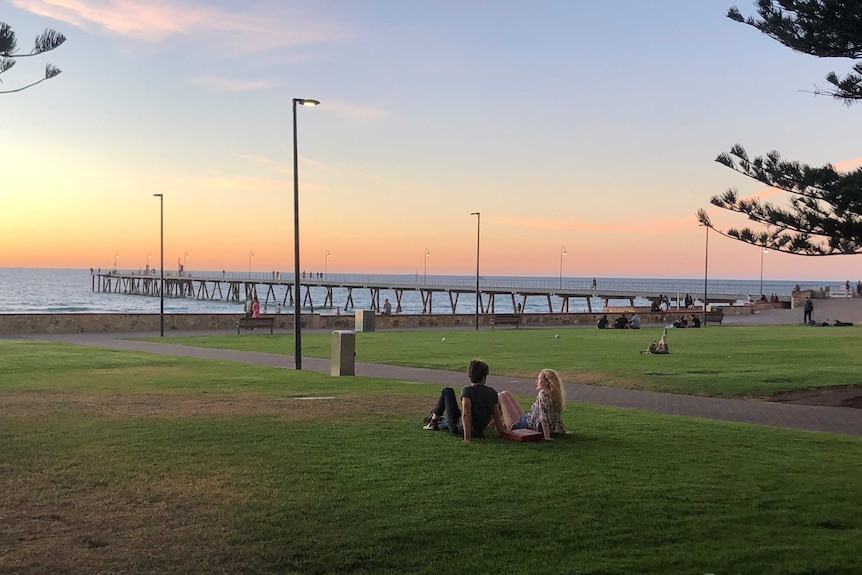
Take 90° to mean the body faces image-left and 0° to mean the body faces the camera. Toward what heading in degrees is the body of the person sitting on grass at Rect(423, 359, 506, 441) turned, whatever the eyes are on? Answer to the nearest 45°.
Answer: approximately 135°

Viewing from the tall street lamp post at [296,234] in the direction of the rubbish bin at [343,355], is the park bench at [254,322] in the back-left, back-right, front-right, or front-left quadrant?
back-left

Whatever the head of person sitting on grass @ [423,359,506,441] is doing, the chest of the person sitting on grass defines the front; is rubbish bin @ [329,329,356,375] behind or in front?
in front

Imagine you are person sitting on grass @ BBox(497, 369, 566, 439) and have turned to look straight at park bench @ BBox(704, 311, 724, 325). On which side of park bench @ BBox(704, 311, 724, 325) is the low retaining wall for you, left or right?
left

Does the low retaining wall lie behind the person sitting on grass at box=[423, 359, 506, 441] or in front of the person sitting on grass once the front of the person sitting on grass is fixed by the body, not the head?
in front

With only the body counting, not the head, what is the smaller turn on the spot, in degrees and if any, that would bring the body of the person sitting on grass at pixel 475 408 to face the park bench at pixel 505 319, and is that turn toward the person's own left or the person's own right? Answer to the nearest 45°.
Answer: approximately 45° to the person's own right

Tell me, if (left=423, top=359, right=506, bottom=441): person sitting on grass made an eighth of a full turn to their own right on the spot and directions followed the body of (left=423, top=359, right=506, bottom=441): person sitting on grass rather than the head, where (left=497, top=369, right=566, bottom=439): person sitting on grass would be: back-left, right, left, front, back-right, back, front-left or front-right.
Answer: right

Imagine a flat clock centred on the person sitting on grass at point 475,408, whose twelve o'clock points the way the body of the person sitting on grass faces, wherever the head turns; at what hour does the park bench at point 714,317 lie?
The park bench is roughly at 2 o'clock from the person sitting on grass.
